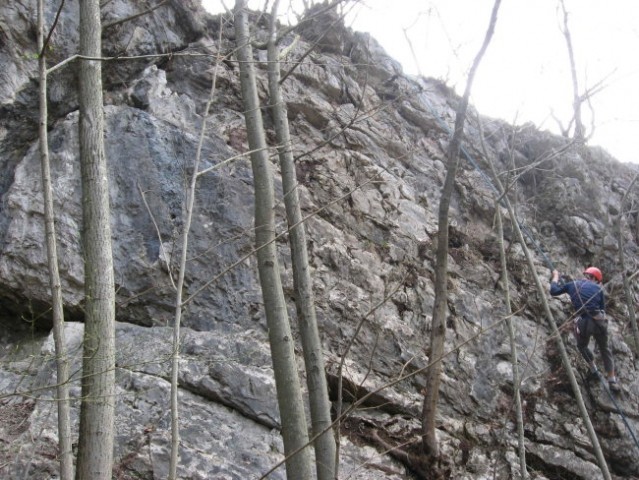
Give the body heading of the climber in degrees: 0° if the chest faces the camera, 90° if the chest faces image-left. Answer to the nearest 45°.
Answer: approximately 180°

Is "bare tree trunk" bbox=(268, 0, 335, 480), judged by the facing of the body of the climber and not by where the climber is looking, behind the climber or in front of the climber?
behind

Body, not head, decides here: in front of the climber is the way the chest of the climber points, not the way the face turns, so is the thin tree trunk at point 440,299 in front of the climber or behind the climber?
behind

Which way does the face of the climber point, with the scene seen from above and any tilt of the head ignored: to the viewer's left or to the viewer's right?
to the viewer's left

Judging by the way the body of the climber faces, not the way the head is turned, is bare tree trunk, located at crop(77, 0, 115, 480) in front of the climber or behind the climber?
behind
